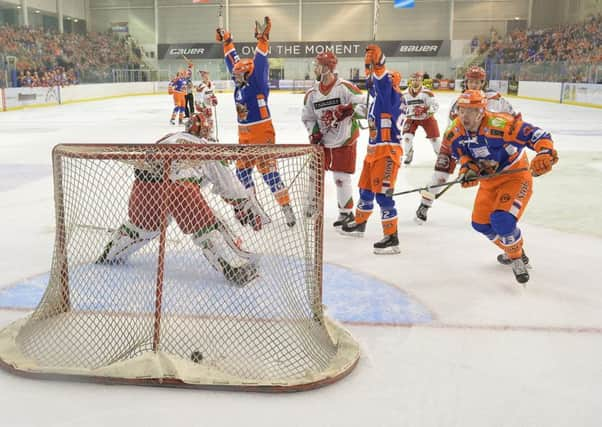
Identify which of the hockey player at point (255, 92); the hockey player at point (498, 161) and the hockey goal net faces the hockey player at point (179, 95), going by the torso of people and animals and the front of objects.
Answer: the hockey goal net

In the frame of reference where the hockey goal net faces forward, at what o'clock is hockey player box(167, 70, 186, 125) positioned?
The hockey player is roughly at 12 o'clock from the hockey goal net.

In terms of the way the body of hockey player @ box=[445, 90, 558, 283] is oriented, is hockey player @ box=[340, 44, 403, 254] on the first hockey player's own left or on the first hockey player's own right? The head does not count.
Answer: on the first hockey player's own right

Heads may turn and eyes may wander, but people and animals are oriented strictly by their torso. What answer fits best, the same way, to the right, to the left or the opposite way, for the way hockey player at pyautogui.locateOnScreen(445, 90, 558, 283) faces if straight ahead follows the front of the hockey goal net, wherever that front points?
the opposite way

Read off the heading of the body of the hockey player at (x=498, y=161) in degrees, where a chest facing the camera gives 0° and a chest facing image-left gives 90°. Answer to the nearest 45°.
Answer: approximately 45°

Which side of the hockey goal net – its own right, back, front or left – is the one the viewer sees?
back

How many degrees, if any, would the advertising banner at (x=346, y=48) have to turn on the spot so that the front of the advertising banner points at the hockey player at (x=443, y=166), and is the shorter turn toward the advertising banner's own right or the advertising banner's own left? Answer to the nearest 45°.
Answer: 0° — it already faces them

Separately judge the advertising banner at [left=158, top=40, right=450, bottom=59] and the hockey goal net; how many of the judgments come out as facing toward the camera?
1

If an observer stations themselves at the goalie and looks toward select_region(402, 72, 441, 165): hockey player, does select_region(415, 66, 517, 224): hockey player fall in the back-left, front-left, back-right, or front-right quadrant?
front-right

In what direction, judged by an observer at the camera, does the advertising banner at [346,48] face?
facing the viewer

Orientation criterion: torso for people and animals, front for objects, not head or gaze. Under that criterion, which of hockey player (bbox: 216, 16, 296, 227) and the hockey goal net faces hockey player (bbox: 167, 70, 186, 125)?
the hockey goal net

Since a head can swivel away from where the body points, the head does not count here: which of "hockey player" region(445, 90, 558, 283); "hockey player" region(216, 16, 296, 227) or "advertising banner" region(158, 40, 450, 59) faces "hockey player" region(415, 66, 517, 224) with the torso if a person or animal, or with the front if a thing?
the advertising banner

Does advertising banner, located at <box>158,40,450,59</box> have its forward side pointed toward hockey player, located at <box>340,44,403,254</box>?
yes
